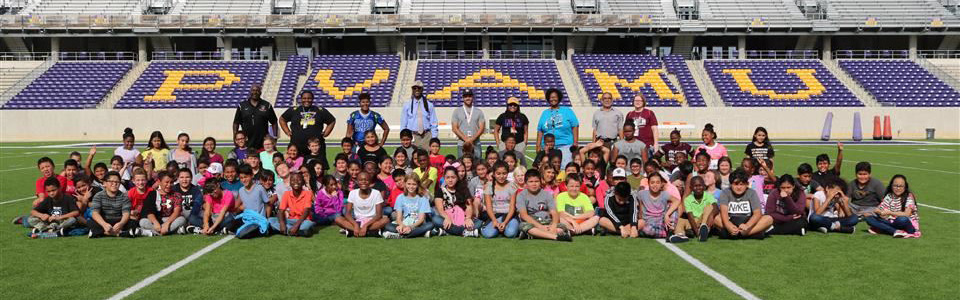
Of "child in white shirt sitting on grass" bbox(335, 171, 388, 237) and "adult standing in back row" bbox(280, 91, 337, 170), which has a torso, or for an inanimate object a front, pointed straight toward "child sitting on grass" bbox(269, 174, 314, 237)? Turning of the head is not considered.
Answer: the adult standing in back row

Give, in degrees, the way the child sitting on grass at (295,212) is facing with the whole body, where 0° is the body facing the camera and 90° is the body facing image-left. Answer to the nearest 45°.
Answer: approximately 0°

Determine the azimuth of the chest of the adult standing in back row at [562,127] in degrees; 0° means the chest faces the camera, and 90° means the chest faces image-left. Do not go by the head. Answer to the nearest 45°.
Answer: approximately 0°

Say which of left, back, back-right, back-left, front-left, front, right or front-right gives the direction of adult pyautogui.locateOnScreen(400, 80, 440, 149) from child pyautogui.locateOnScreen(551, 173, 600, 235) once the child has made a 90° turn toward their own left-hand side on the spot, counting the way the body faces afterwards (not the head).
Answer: back-left

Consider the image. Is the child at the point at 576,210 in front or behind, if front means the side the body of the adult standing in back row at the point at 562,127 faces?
in front

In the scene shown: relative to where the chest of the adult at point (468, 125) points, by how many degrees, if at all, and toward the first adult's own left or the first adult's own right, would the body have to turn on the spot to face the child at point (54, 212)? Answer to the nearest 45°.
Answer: approximately 45° to the first adult's own right

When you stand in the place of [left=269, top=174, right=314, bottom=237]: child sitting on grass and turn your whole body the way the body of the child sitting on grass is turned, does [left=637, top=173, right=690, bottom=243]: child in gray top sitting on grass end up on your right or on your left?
on your left

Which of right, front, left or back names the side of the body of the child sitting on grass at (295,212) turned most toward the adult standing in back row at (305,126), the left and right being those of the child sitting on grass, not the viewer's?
back

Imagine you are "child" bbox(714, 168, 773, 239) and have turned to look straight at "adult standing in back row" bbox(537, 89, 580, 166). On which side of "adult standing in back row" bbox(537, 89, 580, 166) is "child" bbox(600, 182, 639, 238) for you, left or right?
left

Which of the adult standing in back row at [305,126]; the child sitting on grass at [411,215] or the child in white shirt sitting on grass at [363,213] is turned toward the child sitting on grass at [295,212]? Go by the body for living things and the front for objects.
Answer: the adult standing in back row
